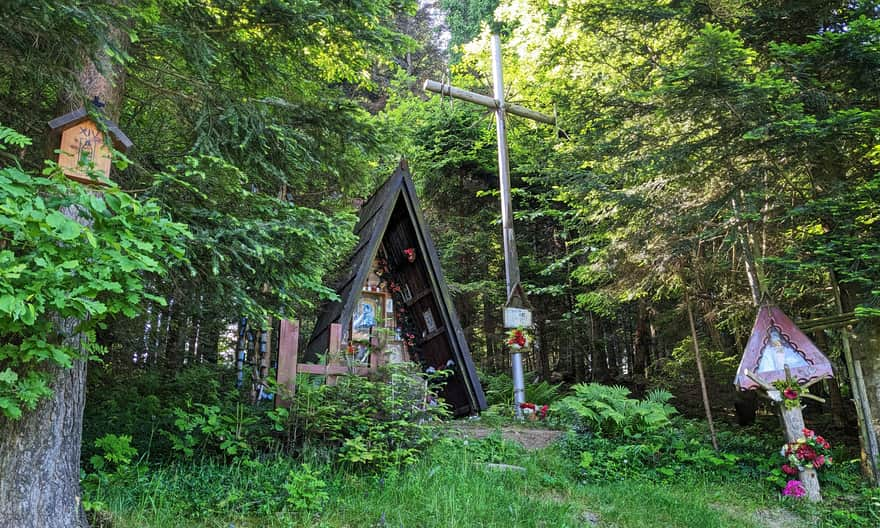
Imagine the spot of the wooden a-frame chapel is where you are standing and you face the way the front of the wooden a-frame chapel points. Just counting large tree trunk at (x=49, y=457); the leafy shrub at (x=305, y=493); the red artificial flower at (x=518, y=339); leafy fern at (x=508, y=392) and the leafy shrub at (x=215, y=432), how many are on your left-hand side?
2

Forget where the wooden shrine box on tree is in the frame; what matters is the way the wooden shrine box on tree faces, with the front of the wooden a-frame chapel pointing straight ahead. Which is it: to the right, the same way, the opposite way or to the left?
the same way

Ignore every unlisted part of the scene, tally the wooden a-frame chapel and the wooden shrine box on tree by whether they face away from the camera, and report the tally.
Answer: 0

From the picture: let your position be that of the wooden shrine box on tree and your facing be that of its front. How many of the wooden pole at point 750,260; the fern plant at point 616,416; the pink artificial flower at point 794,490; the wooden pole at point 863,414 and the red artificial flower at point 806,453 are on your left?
5

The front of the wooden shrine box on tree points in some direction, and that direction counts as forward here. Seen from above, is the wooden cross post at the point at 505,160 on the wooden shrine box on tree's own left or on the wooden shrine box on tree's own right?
on the wooden shrine box on tree's own left

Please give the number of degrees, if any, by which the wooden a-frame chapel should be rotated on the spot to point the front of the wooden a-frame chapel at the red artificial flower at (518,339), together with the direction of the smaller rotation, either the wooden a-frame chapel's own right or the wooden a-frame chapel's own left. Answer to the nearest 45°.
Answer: approximately 90° to the wooden a-frame chapel's own left

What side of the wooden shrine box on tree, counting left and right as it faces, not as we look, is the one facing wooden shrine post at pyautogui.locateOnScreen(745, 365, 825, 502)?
left

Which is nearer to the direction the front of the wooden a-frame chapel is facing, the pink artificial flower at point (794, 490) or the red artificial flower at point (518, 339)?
the pink artificial flower

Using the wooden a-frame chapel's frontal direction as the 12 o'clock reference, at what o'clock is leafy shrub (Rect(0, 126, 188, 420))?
The leafy shrub is roughly at 2 o'clock from the wooden a-frame chapel.

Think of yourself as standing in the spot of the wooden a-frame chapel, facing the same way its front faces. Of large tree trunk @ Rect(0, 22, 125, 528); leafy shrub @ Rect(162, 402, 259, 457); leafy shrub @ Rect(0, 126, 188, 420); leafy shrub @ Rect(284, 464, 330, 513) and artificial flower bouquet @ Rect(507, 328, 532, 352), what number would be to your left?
1

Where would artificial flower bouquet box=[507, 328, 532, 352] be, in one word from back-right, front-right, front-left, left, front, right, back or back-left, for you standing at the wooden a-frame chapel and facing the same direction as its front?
left

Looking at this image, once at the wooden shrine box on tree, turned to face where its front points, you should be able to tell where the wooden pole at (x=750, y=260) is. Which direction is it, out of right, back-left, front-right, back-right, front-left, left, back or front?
left

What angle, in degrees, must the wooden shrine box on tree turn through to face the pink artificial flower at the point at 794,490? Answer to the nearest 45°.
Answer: approximately 90° to its left

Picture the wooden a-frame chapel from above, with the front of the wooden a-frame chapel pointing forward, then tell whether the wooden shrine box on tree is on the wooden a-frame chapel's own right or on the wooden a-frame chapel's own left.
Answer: on the wooden a-frame chapel's own right
